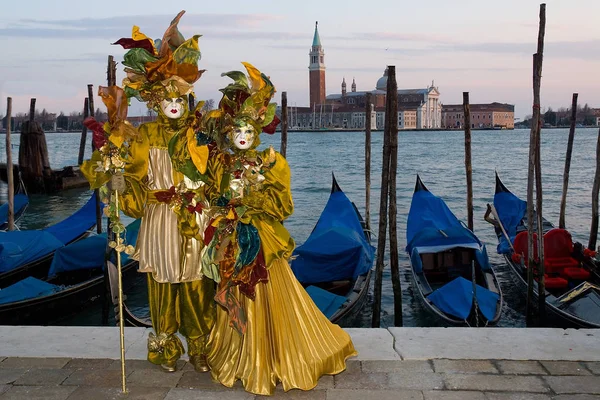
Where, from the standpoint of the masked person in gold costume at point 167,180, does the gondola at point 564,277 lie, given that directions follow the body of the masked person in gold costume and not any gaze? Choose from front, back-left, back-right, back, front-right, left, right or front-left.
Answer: back-left

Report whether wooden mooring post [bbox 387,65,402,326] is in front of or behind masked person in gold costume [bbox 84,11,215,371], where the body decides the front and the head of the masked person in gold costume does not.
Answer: behind

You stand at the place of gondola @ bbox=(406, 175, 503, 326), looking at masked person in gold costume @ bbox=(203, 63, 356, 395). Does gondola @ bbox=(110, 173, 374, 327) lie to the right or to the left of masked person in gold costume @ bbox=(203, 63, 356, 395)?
right

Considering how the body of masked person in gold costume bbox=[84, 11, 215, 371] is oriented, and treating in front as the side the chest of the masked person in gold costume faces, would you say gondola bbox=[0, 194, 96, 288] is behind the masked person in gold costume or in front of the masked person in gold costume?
behind

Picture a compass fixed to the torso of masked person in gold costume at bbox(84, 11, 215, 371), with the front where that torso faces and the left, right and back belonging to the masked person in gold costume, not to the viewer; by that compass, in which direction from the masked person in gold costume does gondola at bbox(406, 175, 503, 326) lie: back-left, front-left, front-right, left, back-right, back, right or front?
back-left

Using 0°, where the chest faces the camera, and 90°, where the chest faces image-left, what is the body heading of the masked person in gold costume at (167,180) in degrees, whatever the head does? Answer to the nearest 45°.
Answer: approximately 0°
